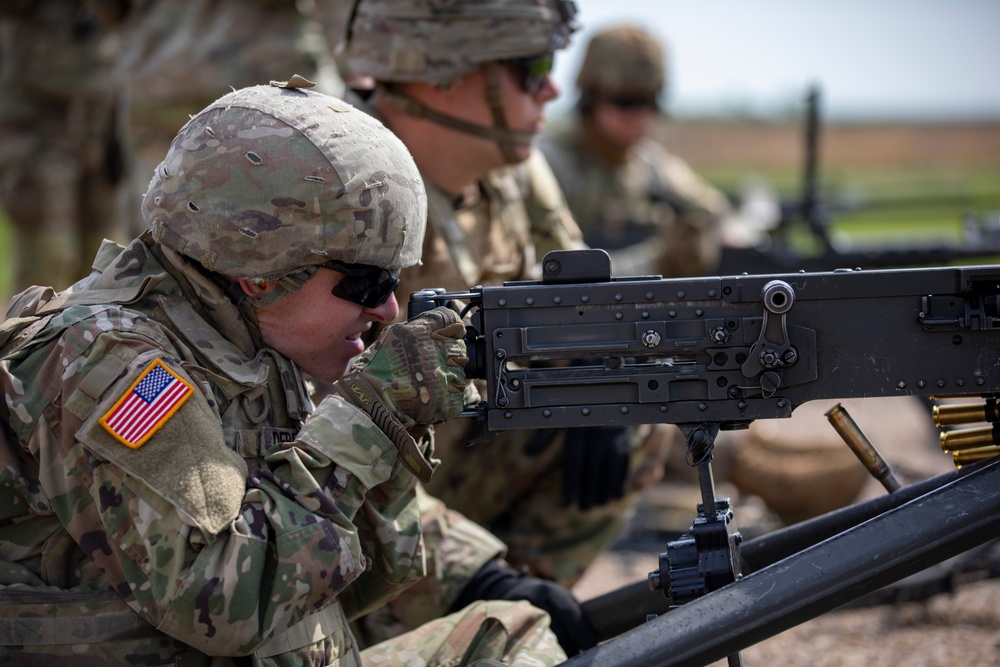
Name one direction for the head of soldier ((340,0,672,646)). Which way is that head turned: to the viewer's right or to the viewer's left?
to the viewer's right

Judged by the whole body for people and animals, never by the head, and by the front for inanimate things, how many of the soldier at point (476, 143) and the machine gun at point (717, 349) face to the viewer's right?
2

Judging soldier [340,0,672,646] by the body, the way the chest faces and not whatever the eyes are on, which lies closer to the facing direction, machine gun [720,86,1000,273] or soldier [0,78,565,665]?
the machine gun

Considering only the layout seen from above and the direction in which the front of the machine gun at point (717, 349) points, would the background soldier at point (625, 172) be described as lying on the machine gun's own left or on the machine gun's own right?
on the machine gun's own left

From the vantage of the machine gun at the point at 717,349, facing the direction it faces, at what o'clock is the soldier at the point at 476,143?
The soldier is roughly at 8 o'clock from the machine gun.

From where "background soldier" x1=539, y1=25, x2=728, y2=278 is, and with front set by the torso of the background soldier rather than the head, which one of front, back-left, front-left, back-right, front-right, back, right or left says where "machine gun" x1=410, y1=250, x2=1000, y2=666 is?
front-right

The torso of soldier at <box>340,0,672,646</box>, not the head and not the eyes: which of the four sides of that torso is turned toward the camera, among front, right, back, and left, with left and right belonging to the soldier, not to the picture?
right

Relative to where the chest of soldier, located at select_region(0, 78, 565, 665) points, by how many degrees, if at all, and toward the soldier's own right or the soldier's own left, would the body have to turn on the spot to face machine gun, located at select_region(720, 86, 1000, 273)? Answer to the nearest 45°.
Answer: approximately 45° to the soldier's own left

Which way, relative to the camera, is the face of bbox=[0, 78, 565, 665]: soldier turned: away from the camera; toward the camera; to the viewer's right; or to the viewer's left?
to the viewer's right

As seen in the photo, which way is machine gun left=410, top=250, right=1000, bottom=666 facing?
to the viewer's right

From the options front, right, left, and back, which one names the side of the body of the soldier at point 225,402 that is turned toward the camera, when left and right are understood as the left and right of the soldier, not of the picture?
right
